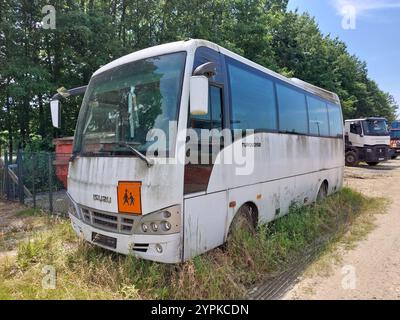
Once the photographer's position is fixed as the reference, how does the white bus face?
facing the viewer and to the left of the viewer

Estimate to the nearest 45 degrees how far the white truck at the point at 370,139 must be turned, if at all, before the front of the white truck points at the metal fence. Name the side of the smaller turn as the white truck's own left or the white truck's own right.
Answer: approximately 90° to the white truck's own right

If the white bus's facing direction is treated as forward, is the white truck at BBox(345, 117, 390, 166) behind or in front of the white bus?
behind

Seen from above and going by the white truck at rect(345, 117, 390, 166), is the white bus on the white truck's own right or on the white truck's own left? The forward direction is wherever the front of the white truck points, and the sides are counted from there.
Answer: on the white truck's own right

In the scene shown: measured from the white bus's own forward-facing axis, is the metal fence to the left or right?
on its right

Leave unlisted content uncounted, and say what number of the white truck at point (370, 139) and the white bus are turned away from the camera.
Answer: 0
